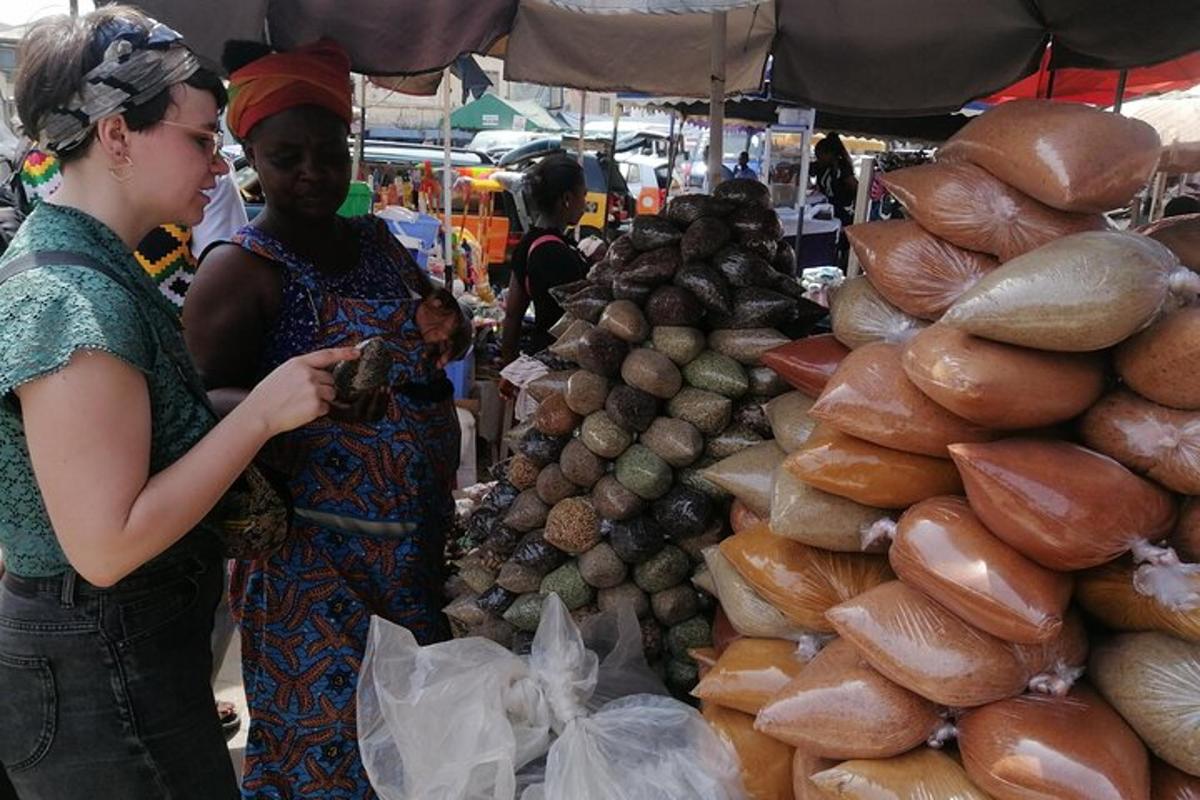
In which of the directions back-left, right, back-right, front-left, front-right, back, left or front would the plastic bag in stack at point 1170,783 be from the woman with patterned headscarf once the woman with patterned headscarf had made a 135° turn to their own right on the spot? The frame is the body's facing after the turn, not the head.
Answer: left

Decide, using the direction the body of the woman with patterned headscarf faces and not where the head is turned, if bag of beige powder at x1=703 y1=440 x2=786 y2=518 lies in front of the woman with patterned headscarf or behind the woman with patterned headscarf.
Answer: in front

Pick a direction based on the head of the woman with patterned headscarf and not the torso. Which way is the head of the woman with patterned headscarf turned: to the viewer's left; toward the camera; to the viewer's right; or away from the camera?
to the viewer's right

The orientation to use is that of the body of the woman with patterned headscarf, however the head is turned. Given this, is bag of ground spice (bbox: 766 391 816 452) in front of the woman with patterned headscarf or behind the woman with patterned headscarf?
in front

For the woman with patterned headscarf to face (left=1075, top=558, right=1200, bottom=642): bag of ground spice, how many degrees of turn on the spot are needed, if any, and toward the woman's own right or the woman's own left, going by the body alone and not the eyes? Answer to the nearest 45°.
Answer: approximately 45° to the woman's own right

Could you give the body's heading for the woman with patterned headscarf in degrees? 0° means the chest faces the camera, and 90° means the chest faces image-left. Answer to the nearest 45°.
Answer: approximately 270°

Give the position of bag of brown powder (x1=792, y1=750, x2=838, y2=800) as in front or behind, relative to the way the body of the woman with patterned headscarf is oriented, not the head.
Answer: in front

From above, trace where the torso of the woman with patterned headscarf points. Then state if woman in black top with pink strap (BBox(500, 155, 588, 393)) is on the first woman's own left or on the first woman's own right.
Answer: on the first woman's own left
